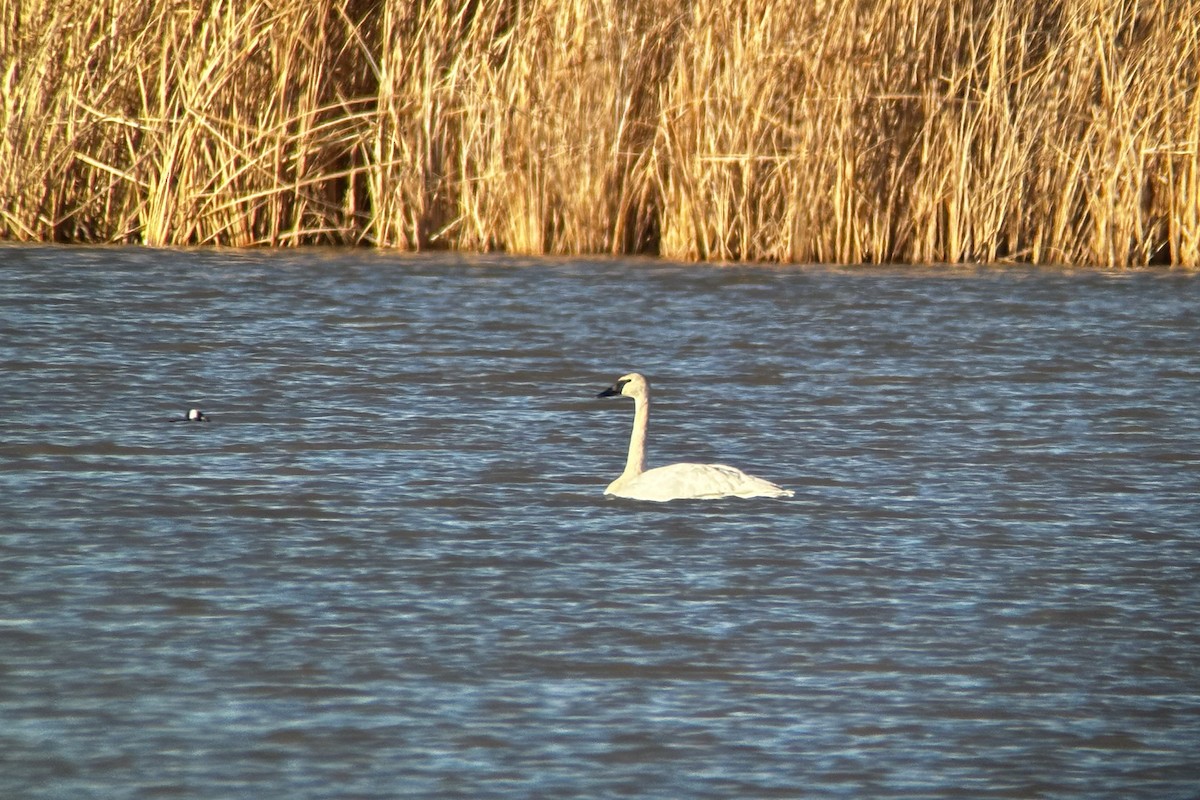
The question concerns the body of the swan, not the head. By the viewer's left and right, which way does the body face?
facing to the left of the viewer

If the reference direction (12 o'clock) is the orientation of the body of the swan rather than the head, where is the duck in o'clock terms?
The duck is roughly at 1 o'clock from the swan.
